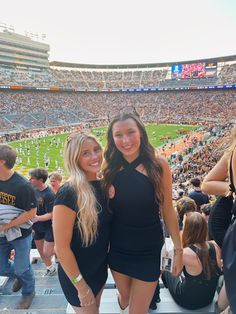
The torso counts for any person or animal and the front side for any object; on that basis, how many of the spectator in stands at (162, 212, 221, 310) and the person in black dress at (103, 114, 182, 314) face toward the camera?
1

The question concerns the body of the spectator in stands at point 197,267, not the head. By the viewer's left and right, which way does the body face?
facing away from the viewer and to the left of the viewer

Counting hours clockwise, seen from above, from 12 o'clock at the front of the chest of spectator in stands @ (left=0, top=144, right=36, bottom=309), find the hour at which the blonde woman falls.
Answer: The blonde woman is roughly at 10 o'clock from the spectator in stands.

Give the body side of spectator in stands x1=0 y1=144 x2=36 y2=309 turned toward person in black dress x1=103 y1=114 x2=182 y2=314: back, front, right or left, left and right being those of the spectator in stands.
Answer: left

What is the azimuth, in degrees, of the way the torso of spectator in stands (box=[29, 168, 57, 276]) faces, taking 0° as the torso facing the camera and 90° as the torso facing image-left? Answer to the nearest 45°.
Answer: approximately 45°

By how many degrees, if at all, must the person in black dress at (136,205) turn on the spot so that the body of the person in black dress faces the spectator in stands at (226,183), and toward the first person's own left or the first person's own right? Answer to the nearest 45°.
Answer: approximately 90° to the first person's own left

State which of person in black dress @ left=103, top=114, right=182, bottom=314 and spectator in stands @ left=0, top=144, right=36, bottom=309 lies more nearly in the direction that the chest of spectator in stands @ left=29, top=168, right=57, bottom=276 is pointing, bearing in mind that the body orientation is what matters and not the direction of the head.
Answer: the spectator in stands

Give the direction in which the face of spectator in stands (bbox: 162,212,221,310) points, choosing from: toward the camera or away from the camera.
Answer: away from the camera

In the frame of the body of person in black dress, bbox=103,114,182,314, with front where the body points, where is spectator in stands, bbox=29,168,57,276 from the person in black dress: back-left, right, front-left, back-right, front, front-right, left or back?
back-right

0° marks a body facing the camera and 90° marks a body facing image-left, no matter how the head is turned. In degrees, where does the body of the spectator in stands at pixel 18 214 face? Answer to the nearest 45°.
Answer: approximately 45°

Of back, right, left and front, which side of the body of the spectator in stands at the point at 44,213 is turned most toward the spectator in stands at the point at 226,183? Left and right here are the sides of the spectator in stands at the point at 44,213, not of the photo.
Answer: left
